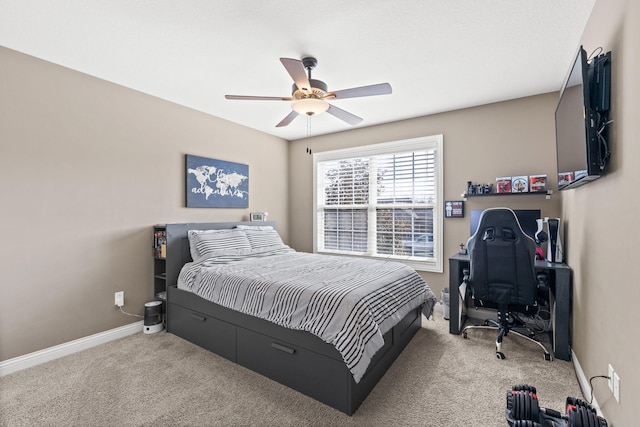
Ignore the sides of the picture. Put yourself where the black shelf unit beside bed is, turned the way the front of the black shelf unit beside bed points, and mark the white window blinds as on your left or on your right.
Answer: on your left

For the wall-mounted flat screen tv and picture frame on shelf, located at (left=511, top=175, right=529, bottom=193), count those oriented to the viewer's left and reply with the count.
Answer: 1

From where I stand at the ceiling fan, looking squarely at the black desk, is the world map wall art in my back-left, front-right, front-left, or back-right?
back-left

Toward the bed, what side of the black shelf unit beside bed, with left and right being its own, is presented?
left

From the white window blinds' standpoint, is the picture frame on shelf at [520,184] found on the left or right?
on its left

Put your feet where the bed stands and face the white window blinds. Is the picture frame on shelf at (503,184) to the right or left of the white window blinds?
right

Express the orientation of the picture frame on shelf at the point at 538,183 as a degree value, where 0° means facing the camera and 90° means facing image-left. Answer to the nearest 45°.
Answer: approximately 0°

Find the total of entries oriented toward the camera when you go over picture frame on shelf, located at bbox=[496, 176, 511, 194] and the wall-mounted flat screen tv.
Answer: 1
